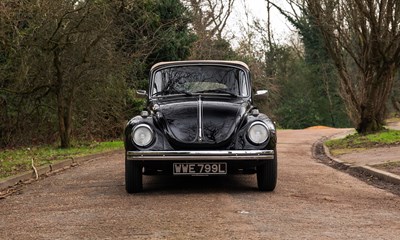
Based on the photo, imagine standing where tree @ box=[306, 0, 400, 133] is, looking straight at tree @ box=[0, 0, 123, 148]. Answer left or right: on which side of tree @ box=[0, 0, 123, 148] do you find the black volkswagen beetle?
left

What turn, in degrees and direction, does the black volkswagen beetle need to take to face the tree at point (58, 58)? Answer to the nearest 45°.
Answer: approximately 135° to its right

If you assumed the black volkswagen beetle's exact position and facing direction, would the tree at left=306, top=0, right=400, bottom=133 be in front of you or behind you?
behind

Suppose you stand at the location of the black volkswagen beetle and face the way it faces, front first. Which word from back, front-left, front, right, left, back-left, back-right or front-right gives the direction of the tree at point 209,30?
back

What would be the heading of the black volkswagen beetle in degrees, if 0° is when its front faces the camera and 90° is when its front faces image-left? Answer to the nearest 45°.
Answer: approximately 0°
